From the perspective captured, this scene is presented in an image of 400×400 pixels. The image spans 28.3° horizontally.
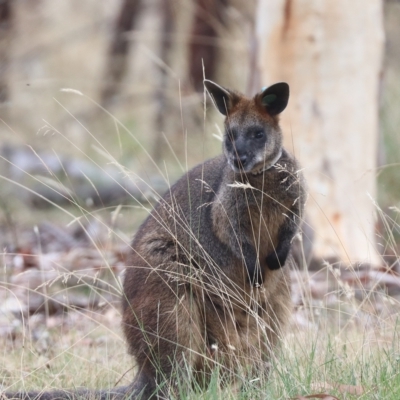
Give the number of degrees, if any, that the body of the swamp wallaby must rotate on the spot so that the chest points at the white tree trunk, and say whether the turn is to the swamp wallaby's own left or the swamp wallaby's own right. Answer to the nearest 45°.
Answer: approximately 135° to the swamp wallaby's own left

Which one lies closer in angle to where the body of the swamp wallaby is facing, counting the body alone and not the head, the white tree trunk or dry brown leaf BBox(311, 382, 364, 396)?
the dry brown leaf

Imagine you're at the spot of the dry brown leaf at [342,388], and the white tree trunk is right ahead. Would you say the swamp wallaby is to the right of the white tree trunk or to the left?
left

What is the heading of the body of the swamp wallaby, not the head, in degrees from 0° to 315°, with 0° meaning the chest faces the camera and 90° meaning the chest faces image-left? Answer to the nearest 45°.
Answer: approximately 315°
